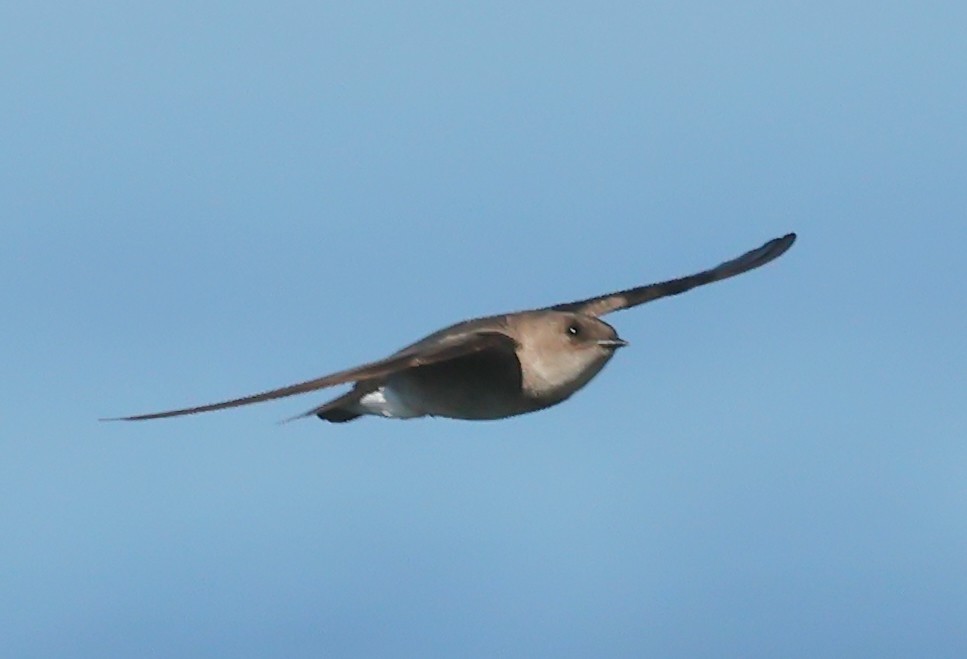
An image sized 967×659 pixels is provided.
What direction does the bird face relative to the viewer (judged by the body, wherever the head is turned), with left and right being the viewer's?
facing the viewer and to the right of the viewer
